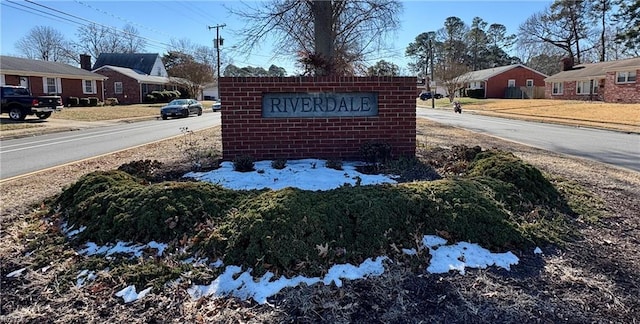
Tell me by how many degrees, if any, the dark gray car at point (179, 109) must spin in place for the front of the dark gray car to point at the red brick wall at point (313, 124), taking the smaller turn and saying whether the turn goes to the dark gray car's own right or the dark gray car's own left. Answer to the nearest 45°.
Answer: approximately 45° to the dark gray car's own left

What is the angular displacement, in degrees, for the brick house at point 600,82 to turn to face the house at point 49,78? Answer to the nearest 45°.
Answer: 0° — it already faces it

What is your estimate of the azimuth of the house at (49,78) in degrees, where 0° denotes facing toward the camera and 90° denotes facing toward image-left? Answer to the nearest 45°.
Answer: approximately 315°

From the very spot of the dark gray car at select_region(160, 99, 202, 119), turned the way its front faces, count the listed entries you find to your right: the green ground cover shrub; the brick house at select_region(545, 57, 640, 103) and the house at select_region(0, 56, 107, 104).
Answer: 1

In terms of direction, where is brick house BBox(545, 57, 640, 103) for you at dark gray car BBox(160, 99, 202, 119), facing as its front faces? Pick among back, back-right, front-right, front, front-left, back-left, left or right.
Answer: back-left

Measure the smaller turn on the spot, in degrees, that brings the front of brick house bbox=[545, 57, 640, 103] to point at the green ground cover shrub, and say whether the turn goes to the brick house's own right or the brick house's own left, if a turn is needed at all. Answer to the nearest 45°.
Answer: approximately 45° to the brick house's own left

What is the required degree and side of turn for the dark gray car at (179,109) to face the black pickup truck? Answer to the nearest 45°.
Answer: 0° — it already faces it

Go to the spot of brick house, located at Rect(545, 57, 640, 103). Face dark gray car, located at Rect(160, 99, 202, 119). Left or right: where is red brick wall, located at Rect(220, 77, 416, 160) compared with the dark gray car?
left

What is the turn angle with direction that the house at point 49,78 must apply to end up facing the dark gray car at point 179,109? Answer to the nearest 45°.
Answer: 0° — it already faces it

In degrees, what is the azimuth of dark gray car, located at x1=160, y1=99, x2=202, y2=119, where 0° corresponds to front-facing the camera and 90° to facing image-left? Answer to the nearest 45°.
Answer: approximately 45°

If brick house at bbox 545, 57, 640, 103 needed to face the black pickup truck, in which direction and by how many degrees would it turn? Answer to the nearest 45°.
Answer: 0° — it already faces it

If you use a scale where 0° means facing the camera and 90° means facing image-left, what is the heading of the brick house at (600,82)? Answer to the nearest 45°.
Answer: approximately 45°

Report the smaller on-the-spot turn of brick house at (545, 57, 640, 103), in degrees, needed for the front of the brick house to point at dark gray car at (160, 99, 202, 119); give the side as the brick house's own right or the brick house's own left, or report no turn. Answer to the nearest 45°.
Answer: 0° — it already faces it

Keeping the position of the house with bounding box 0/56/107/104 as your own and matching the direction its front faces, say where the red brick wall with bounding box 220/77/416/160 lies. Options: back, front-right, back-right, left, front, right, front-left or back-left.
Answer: front-right
